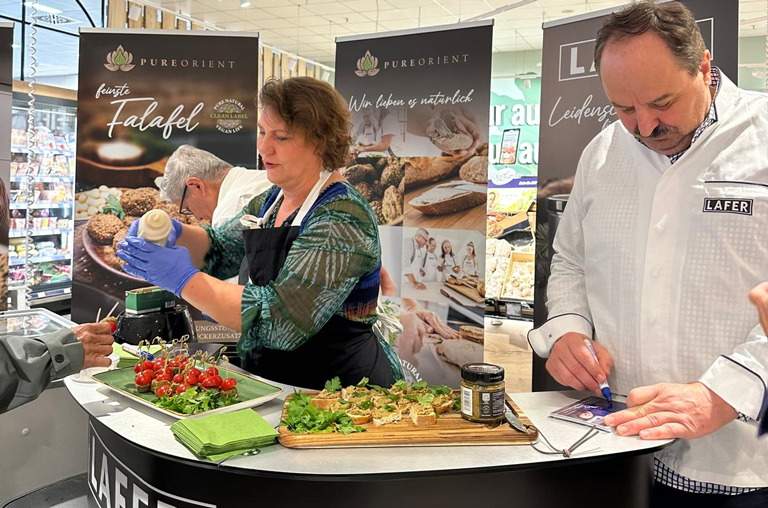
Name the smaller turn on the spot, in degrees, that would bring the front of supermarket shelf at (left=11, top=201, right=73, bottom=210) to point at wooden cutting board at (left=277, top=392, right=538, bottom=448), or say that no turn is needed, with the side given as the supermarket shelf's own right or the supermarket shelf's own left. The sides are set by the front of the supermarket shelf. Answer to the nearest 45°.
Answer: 0° — it already faces it

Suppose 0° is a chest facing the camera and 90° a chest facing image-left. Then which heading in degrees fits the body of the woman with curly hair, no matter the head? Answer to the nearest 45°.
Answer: approximately 45°

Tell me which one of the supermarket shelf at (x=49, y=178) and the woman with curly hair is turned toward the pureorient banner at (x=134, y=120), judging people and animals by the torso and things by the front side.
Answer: the supermarket shelf

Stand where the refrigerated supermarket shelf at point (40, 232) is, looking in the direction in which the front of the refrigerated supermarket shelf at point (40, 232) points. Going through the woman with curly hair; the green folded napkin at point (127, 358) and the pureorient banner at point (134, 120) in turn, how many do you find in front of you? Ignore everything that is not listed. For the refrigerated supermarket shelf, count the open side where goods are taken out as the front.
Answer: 3

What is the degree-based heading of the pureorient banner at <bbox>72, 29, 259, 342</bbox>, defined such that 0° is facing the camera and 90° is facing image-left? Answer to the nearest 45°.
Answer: approximately 0°

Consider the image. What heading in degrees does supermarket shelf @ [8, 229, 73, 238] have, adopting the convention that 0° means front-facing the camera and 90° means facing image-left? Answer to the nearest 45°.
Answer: approximately 0°

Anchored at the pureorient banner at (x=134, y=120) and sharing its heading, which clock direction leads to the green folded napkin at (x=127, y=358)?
The green folded napkin is roughly at 12 o'clock from the pureorient banner.

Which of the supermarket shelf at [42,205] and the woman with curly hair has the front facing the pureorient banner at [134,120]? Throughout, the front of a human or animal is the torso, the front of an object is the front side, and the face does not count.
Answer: the supermarket shelf

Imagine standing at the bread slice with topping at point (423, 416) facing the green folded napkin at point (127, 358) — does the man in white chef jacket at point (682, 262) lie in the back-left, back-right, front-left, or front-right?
back-right
